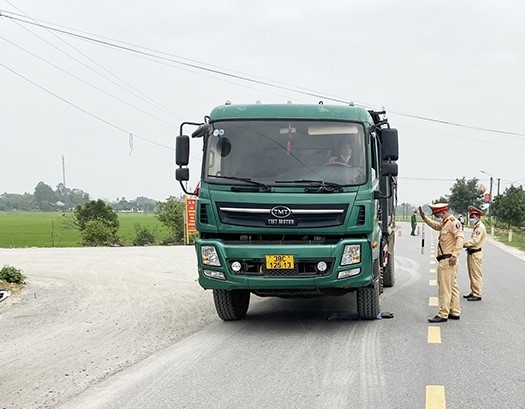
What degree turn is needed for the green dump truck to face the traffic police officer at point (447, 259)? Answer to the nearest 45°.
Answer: approximately 90° to its left

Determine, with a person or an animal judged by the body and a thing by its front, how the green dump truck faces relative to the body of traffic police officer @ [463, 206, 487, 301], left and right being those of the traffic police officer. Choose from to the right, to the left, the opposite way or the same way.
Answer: to the left

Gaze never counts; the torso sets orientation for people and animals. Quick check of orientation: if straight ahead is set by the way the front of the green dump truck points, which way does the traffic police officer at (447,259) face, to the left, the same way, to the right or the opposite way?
to the right

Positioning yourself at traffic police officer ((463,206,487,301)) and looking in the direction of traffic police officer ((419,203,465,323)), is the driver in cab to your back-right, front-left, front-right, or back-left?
front-right

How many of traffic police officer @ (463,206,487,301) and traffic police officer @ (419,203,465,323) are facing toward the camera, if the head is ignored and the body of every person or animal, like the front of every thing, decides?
0

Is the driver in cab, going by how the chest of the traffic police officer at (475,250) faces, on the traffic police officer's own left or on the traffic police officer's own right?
on the traffic police officer's own left

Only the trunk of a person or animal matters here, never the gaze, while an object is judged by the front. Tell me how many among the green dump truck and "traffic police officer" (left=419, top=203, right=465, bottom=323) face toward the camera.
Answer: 1

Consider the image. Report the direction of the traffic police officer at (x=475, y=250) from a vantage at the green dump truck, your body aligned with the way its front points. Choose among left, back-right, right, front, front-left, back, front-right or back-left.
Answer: back-left

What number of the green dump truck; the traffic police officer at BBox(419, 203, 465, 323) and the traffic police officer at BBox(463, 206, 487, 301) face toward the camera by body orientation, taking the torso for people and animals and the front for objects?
1

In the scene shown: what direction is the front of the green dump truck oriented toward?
toward the camera

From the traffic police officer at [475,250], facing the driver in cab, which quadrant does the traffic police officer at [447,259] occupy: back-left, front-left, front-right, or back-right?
front-left

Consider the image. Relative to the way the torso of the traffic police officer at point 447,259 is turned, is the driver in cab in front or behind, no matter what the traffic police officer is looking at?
in front

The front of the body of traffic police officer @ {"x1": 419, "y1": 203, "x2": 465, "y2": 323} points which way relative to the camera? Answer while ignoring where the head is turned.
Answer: to the viewer's left

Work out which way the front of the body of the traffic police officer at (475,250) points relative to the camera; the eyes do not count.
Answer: to the viewer's left
